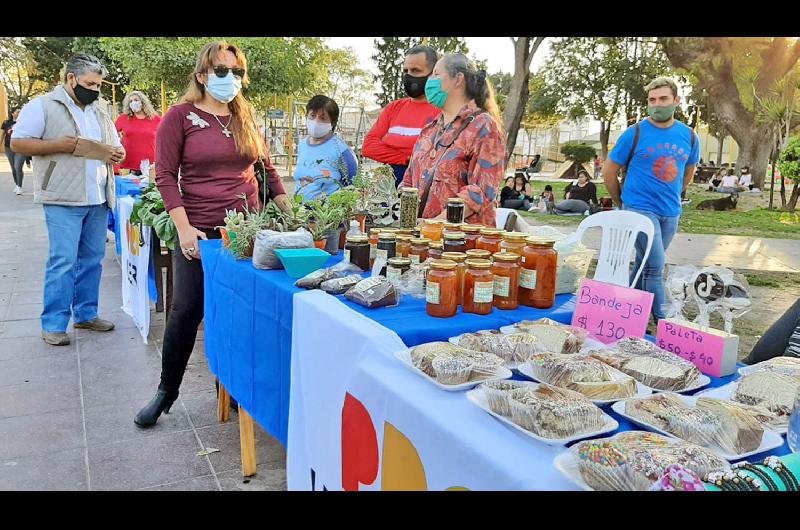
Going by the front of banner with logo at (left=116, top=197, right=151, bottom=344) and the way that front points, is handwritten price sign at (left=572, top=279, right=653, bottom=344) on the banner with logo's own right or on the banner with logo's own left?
on the banner with logo's own left

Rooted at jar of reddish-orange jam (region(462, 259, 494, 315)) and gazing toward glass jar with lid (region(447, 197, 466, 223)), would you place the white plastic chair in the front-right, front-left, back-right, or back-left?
front-right

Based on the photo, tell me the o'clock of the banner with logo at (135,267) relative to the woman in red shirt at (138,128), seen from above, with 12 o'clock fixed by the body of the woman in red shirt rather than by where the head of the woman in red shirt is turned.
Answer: The banner with logo is roughly at 12 o'clock from the woman in red shirt.

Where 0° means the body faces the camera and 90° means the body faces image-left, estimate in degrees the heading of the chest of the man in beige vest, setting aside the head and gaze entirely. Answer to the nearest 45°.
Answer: approximately 315°

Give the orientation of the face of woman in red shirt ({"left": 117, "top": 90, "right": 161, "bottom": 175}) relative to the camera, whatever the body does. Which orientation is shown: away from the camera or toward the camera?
toward the camera

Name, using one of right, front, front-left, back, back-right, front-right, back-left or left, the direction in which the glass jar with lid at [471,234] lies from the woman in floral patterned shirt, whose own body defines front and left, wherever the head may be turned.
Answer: front-left

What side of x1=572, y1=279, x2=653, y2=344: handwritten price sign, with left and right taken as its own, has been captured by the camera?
front

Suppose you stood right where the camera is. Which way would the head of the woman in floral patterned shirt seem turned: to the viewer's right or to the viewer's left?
to the viewer's left

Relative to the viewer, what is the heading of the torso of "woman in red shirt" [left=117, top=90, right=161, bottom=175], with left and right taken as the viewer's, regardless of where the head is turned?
facing the viewer

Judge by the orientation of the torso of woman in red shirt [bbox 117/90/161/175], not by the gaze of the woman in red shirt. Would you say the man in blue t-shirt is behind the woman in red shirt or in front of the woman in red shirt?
in front

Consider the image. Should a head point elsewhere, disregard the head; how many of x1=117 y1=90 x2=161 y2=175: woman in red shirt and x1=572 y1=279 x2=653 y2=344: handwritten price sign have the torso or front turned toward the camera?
2

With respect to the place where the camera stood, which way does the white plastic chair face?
facing the viewer and to the left of the viewer

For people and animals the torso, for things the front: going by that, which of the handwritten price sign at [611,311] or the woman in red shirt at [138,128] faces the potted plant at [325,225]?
the woman in red shirt

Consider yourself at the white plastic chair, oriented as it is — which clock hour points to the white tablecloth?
The white tablecloth is roughly at 11 o'clock from the white plastic chair.
